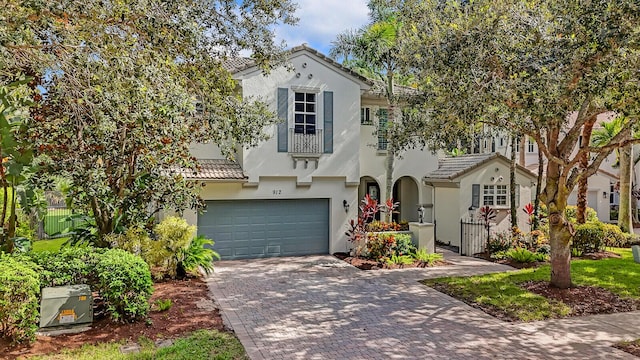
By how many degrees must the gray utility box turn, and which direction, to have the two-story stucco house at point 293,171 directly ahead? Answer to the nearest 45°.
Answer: approximately 135° to its left

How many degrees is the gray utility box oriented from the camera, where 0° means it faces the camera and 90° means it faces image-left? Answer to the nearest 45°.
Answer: approximately 0°

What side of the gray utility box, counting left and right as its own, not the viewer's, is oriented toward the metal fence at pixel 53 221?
back

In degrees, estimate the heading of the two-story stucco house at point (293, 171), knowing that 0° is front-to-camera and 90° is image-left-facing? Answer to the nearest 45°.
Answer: approximately 0°

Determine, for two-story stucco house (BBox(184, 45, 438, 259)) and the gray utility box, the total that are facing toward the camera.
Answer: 2

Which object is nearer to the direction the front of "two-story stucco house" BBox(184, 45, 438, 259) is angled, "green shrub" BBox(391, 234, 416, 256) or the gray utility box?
the gray utility box

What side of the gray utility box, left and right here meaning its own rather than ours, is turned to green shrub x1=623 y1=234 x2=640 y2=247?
left

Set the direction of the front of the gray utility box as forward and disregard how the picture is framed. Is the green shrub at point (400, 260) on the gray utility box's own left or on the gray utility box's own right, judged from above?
on the gray utility box's own left

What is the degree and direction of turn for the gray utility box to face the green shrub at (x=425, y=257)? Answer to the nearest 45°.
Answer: approximately 90° to its left
